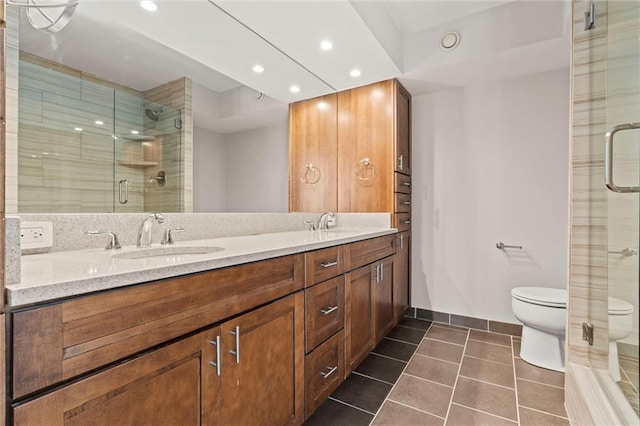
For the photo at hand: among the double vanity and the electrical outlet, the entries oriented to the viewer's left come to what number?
0

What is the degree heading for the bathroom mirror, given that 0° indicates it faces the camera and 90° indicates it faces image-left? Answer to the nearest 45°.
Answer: approximately 315°

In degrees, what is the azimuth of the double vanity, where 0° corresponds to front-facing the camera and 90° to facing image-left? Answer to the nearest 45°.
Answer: approximately 315°

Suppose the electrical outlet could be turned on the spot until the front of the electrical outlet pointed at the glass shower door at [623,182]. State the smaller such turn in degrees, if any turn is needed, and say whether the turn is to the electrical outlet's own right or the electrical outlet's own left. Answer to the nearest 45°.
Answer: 0° — it already faces it

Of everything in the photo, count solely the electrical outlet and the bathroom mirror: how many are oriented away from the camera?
0

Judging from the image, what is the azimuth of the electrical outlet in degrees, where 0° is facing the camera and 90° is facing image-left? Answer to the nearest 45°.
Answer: approximately 315°
